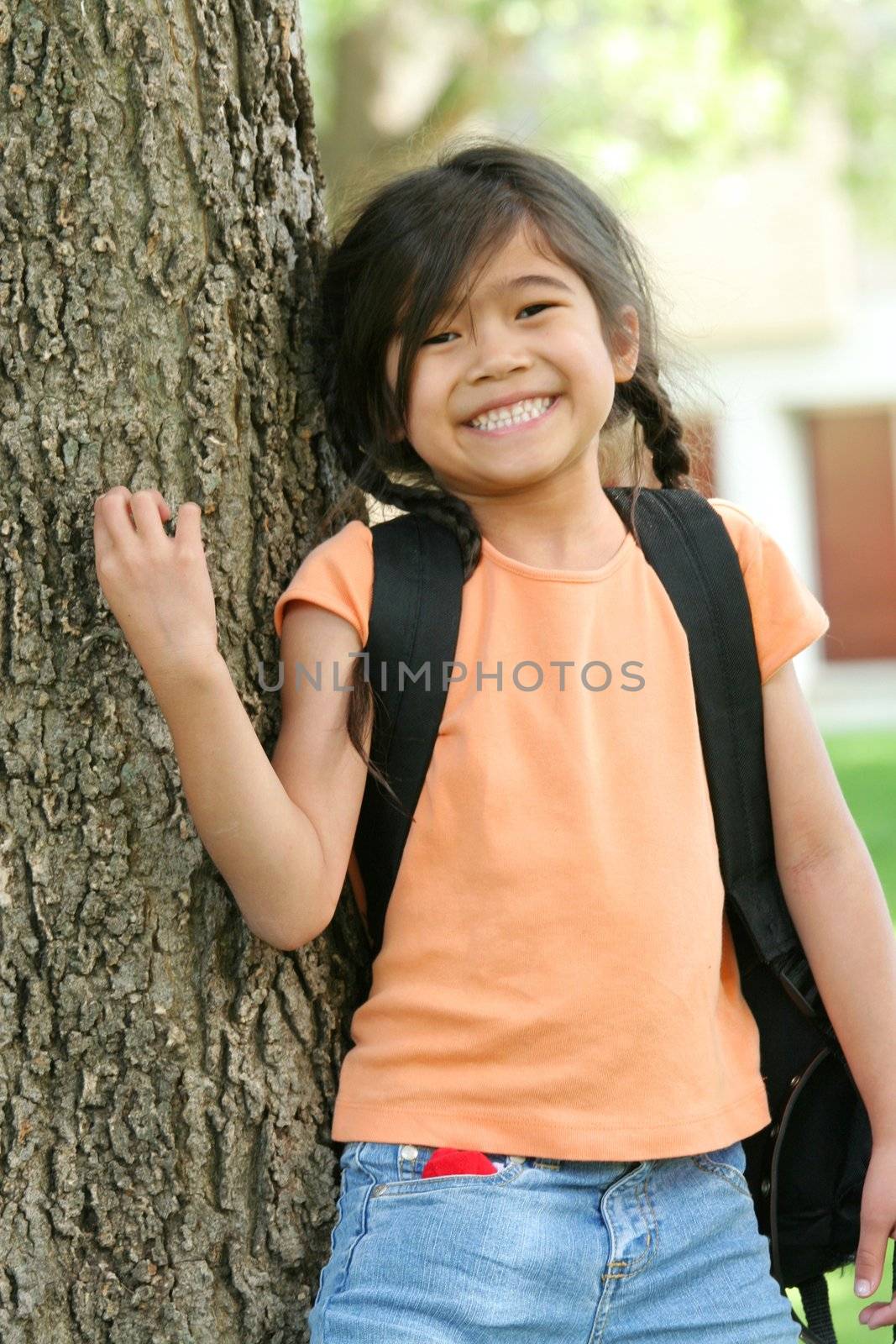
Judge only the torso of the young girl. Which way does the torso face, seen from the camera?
toward the camera

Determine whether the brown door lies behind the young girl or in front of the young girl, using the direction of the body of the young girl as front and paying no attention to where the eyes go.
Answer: behind

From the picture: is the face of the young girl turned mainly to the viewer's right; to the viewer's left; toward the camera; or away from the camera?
toward the camera

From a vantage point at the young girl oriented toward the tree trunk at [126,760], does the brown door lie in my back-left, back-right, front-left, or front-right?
back-right
